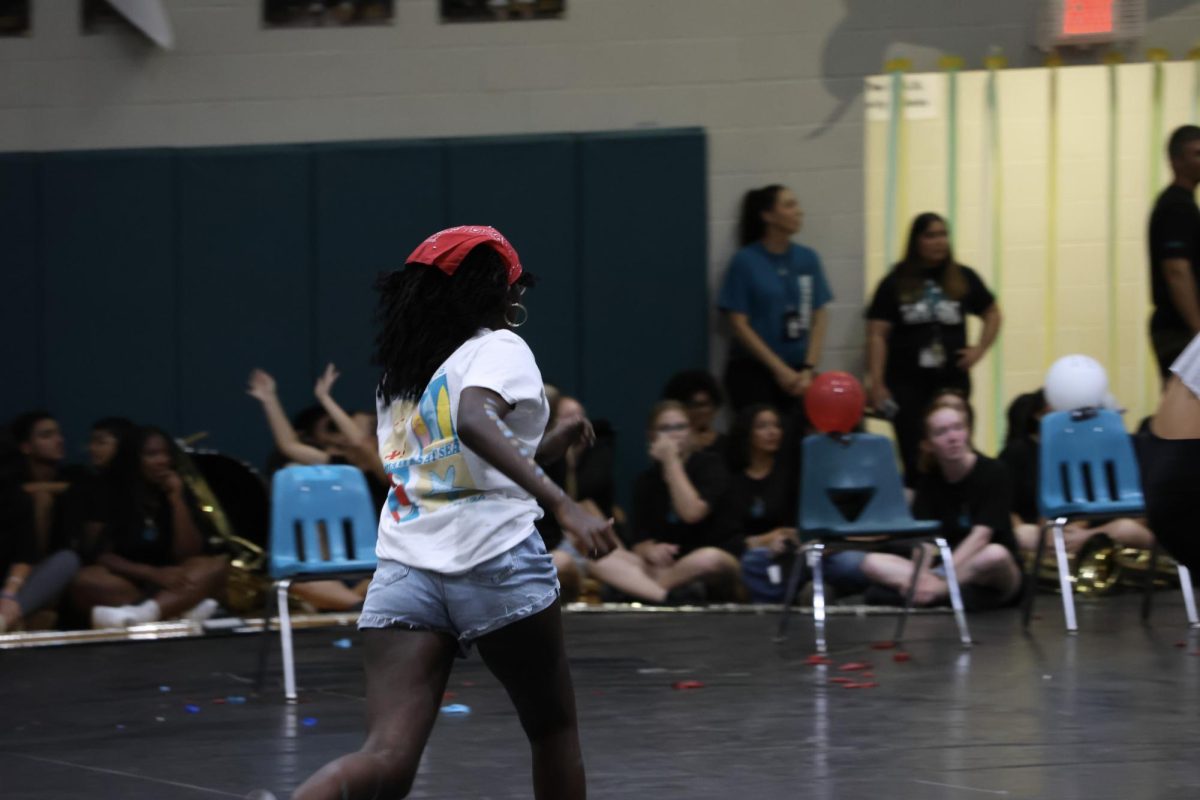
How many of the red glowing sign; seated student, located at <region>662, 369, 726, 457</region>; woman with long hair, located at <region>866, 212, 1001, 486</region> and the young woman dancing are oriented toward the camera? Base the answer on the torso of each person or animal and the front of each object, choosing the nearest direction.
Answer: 3

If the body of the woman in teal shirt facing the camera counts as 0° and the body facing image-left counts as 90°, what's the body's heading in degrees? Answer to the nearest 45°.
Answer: approximately 315°

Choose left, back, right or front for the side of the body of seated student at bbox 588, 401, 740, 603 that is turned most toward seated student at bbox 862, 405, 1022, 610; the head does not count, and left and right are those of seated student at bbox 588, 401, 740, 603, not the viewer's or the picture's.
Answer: left

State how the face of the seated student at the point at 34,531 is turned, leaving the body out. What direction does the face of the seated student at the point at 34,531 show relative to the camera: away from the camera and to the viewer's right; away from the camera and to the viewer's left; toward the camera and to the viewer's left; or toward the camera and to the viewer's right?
toward the camera and to the viewer's right

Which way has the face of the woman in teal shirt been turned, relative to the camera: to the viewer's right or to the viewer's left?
to the viewer's right

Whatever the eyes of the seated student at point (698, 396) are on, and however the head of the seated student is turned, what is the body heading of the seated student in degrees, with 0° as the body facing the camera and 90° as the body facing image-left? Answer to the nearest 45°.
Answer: approximately 0°

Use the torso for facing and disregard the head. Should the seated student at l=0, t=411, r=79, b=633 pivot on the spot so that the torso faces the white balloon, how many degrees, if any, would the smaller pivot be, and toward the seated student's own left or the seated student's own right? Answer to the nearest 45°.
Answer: approximately 45° to the seated student's own left
